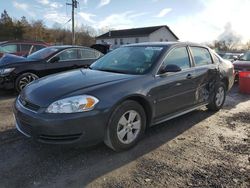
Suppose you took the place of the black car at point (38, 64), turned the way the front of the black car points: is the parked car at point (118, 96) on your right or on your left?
on your left

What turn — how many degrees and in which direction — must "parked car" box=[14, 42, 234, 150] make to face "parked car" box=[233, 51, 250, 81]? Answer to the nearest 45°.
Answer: approximately 180°

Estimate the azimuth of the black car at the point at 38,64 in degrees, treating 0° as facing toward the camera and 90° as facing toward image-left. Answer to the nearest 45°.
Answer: approximately 45°

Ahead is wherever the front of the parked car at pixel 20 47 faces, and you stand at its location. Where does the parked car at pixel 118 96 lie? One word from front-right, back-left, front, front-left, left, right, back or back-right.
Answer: front-left

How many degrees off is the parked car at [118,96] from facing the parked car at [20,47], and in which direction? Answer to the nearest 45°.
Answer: approximately 90° to its right

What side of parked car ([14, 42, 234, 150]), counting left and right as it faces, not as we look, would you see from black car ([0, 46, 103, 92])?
right

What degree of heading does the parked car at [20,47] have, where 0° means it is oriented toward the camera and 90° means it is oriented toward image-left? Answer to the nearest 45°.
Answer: approximately 45°

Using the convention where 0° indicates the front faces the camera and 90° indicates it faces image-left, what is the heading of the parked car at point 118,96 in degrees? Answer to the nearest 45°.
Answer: approximately 45°
